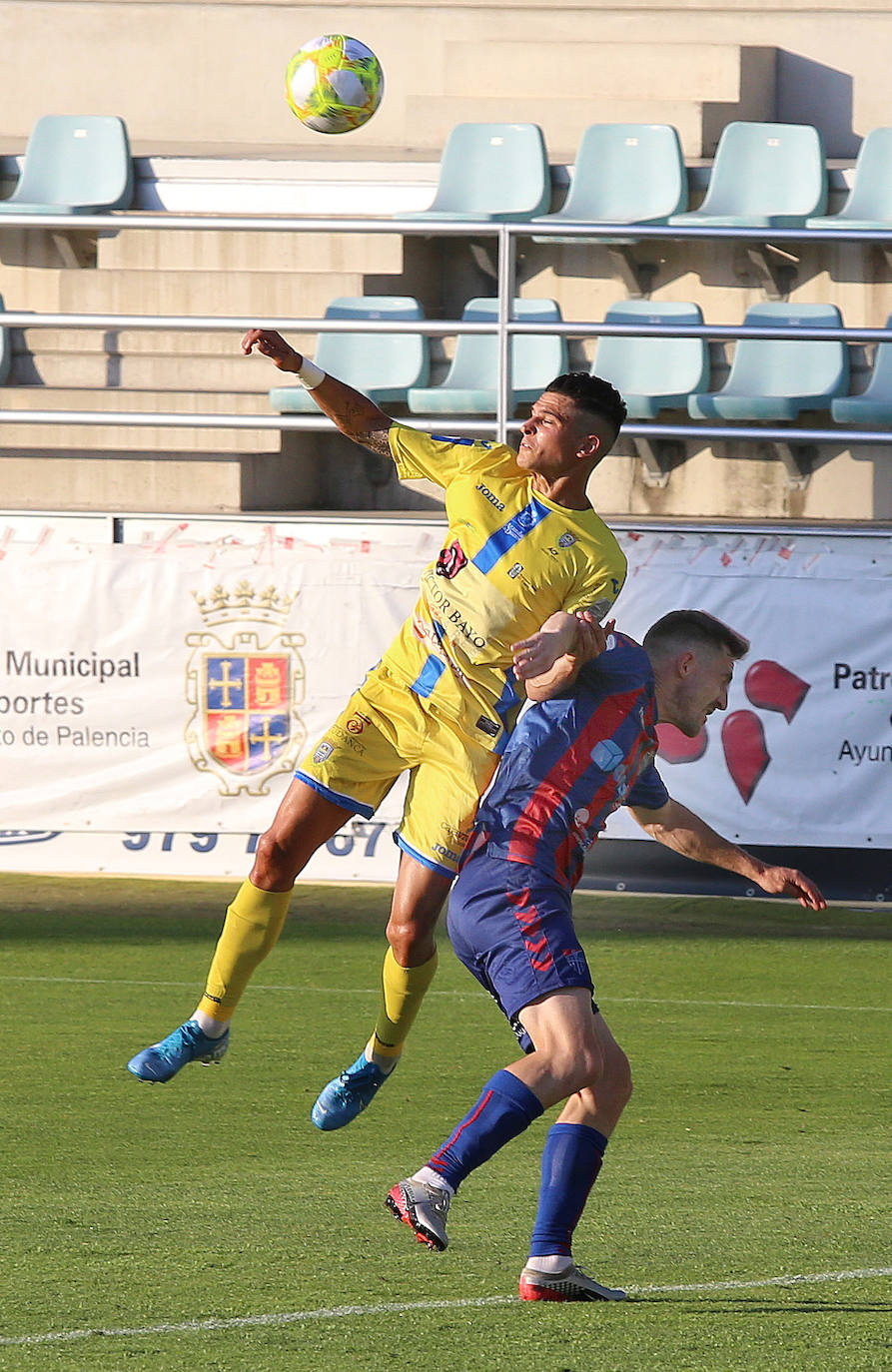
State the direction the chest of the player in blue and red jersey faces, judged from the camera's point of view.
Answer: to the viewer's right

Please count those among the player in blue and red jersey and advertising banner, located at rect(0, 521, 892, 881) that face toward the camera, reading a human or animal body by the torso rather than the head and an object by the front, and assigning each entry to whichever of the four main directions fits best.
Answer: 1

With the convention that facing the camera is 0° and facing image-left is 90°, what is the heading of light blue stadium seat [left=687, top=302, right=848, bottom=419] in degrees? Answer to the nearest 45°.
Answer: approximately 45°

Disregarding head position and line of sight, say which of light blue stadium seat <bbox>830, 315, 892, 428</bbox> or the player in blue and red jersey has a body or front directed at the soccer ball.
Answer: the light blue stadium seat
